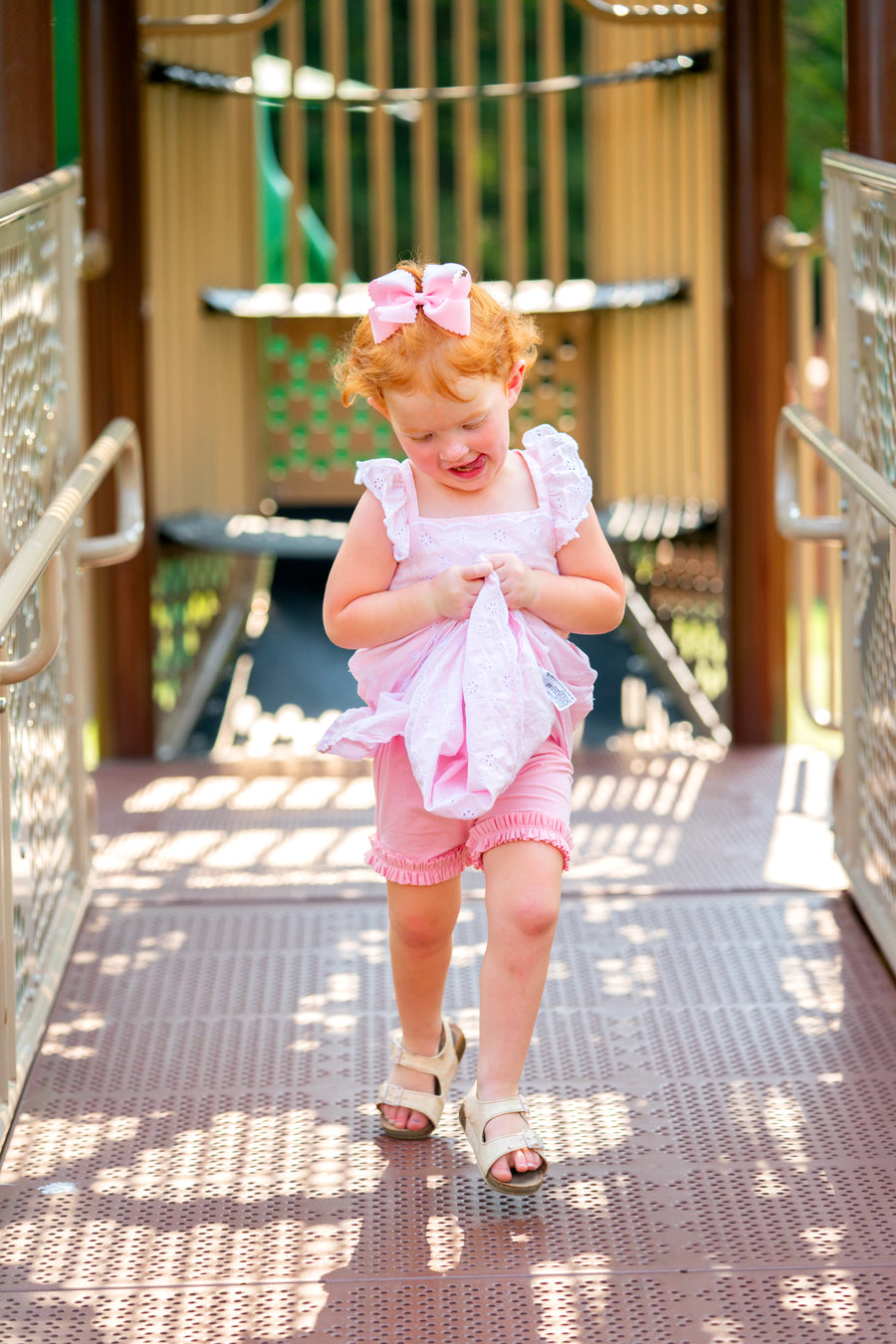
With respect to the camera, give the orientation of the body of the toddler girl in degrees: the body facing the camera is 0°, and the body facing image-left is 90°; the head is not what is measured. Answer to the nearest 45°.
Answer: approximately 0°
